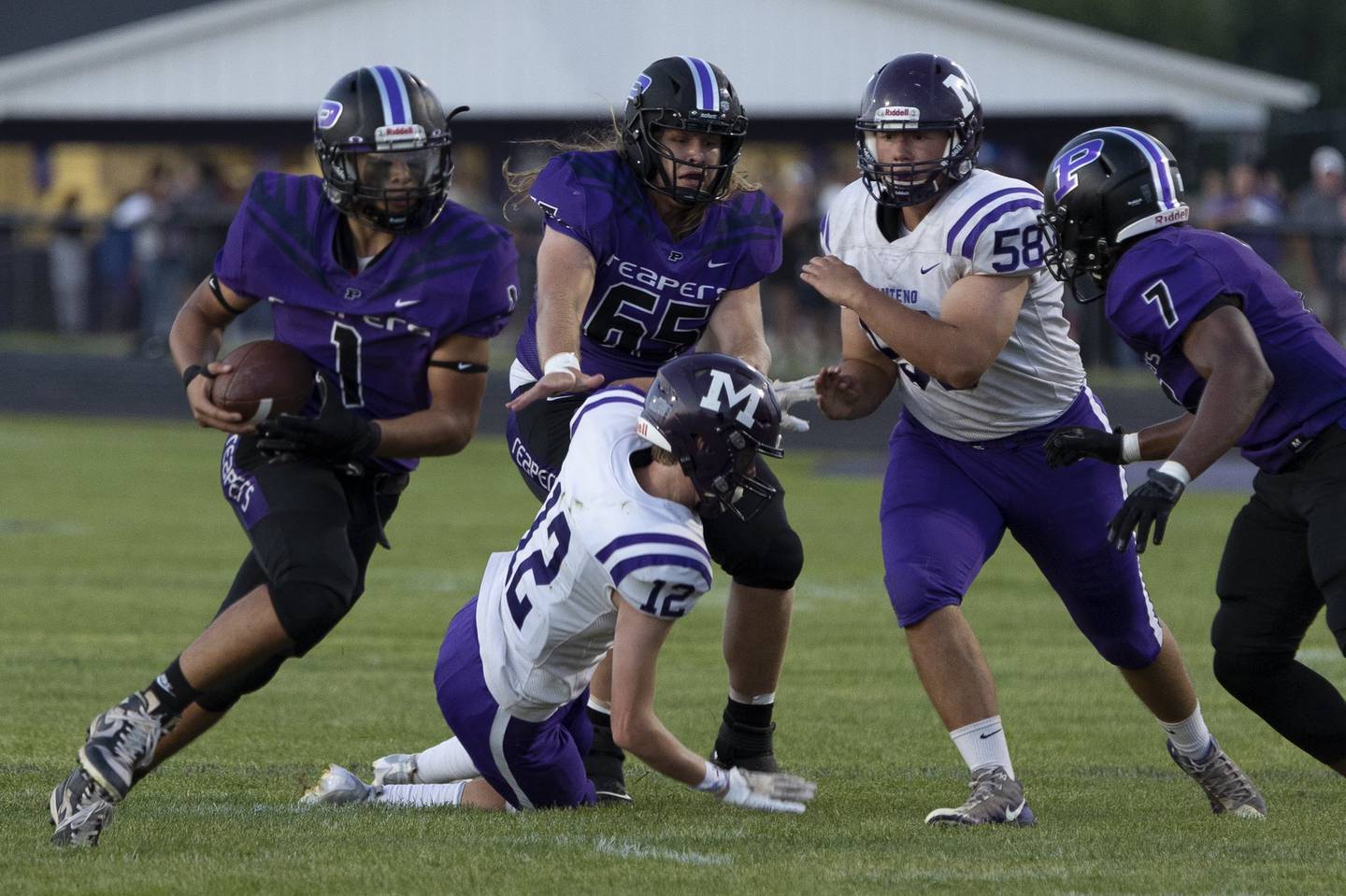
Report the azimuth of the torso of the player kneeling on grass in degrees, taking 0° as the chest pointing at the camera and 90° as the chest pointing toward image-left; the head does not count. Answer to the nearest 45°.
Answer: approximately 270°

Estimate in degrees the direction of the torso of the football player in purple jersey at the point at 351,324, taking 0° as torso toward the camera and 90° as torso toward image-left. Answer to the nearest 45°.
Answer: approximately 0°

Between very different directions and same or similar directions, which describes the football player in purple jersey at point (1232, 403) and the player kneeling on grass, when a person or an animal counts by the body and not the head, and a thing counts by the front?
very different directions

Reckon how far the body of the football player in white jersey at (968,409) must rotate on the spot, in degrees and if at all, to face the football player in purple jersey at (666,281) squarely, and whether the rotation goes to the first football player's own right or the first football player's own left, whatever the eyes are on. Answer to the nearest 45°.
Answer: approximately 45° to the first football player's own right

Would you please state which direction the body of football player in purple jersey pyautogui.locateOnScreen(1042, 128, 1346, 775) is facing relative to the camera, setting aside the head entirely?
to the viewer's left

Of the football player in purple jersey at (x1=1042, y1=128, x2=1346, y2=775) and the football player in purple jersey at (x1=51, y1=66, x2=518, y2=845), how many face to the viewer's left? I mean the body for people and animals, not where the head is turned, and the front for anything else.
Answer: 1

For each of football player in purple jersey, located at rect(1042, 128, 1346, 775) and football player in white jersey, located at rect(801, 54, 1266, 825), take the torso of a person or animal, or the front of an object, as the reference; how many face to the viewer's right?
0

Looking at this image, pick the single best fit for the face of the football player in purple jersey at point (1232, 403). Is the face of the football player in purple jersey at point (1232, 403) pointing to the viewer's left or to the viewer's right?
to the viewer's left

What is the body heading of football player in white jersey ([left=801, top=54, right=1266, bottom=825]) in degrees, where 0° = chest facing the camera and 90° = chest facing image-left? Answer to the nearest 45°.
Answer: approximately 45°
